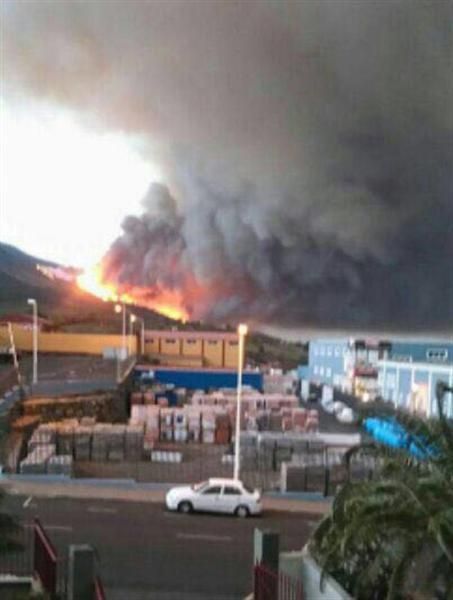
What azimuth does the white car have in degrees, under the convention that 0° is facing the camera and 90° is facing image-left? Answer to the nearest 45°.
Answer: approximately 90°

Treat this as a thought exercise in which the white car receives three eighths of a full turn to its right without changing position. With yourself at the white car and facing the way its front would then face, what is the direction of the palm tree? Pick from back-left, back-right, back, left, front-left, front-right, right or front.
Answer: back-right
